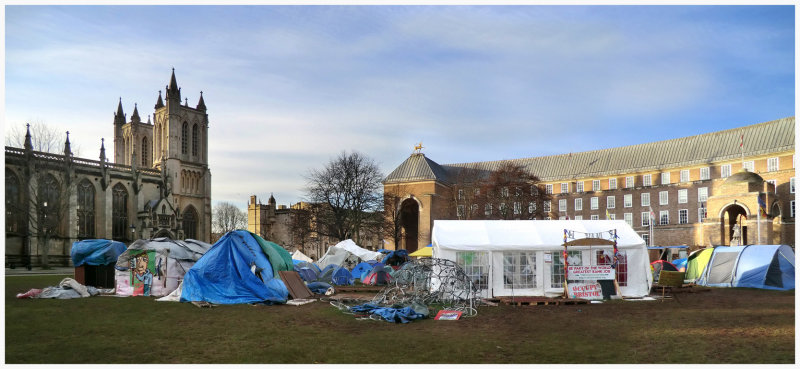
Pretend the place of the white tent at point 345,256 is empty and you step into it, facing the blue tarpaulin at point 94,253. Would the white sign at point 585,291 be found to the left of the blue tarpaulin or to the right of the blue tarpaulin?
left

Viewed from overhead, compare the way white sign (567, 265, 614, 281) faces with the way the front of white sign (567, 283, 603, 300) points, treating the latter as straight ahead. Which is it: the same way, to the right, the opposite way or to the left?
the same way

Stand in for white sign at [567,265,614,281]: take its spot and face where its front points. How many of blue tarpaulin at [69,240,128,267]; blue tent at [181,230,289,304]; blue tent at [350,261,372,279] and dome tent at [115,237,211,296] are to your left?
0

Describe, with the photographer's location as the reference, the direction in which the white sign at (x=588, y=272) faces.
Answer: facing the viewer

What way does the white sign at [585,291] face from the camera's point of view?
toward the camera

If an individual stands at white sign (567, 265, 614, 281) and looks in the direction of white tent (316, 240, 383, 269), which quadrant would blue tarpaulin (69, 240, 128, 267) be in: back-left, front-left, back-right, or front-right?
front-left

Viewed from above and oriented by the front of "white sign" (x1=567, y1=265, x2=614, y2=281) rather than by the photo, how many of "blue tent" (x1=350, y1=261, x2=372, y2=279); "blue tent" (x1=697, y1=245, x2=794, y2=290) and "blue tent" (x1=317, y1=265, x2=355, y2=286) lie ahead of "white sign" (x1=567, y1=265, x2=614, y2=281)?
0

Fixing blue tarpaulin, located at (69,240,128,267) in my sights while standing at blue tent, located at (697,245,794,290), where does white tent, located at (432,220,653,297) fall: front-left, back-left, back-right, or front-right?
front-left

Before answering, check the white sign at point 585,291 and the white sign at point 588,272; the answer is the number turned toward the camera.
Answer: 2

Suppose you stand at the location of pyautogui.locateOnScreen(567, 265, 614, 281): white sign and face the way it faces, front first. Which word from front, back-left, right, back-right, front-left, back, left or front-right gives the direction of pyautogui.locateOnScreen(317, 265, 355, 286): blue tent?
back-right

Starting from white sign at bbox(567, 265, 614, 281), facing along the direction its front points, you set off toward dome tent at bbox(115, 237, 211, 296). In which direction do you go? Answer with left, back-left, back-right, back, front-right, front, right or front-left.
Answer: right

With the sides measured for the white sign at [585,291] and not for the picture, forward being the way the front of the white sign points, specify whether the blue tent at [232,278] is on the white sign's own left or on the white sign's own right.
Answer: on the white sign's own right

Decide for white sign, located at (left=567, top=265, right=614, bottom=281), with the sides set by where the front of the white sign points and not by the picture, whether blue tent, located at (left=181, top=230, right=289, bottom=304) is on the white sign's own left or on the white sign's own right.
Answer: on the white sign's own right

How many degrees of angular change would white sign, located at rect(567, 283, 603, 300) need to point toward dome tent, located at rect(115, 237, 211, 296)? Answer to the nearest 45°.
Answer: approximately 90° to its right

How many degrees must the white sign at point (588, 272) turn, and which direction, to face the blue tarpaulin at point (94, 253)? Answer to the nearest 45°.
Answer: approximately 90° to its right

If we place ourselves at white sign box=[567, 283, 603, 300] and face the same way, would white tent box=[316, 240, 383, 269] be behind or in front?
behind
